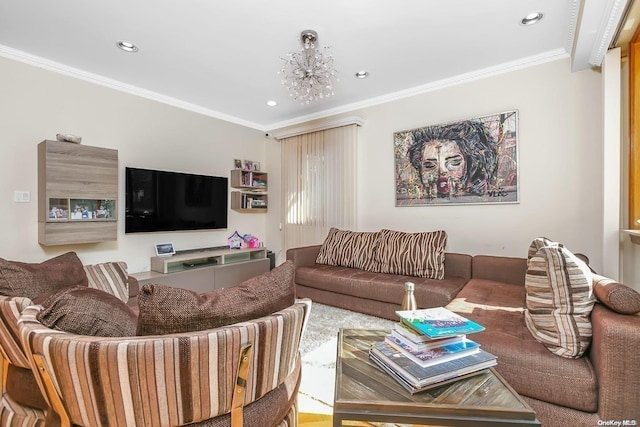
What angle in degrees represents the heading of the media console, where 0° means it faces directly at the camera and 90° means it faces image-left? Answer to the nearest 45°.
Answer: approximately 315°

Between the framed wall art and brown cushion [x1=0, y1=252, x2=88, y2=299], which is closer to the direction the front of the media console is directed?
the framed wall art

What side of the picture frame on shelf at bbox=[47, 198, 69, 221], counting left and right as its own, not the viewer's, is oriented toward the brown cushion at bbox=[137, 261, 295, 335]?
front

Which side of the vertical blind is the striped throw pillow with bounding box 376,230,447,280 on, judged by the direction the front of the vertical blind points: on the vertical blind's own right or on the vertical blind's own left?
on the vertical blind's own left

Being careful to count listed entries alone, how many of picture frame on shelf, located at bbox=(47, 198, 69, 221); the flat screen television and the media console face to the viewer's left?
0

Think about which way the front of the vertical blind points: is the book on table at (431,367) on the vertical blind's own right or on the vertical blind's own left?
on the vertical blind's own left

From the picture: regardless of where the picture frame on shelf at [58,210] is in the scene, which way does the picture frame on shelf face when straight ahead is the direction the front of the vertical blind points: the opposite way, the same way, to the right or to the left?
to the left

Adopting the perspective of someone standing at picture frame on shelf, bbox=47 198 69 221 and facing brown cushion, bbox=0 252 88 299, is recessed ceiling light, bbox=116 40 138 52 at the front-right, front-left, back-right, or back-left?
front-left

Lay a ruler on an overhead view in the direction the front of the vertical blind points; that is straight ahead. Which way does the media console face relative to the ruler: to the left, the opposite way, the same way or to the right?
to the left

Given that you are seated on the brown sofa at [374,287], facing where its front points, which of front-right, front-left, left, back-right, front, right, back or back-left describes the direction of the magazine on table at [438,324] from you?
front-left

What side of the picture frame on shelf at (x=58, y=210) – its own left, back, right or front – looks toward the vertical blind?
left
